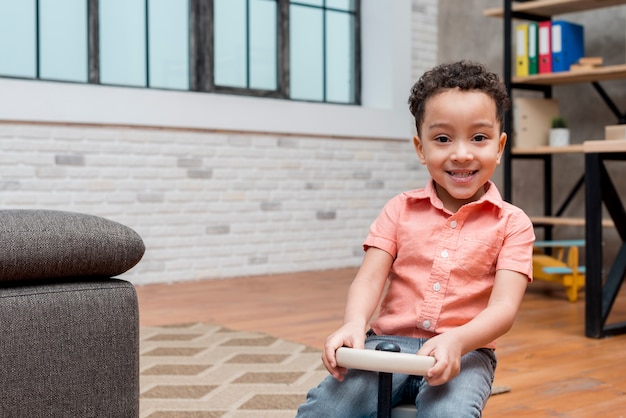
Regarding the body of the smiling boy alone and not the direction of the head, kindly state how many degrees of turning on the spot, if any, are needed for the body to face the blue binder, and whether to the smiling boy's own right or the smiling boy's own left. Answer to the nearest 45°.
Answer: approximately 180°

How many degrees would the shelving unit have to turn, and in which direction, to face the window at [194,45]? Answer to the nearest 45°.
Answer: approximately 45° to its right

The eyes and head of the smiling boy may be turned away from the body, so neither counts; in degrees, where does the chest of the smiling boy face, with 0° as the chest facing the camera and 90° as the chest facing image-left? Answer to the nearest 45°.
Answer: approximately 0°

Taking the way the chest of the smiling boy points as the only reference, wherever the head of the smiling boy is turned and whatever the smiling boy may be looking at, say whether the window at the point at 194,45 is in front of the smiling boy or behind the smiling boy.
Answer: behind

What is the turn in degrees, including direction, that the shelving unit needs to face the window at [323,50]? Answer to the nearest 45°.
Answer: approximately 90° to its right

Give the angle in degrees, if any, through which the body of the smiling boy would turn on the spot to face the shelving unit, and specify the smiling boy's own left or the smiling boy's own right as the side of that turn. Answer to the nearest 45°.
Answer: approximately 180°

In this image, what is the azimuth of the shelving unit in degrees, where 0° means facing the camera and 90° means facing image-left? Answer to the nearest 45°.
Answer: approximately 45°

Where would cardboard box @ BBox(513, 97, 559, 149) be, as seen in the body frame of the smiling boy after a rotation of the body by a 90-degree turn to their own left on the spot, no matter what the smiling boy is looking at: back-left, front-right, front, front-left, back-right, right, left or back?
left

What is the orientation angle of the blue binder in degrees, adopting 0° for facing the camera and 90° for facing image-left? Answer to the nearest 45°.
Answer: approximately 45°
